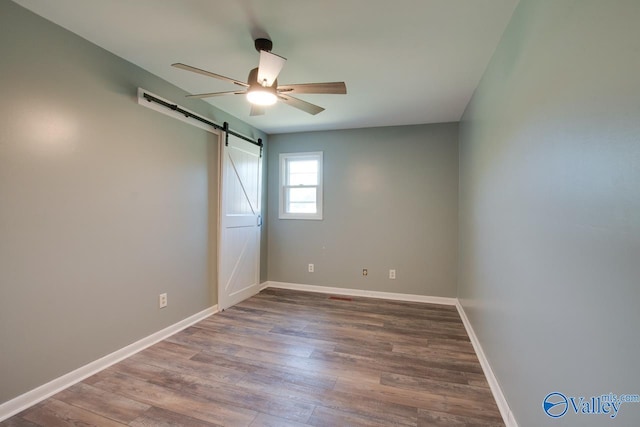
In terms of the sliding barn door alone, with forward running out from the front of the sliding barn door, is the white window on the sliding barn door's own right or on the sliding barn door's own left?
on the sliding barn door's own left

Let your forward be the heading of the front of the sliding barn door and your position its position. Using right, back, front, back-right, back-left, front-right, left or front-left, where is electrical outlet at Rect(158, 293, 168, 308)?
right

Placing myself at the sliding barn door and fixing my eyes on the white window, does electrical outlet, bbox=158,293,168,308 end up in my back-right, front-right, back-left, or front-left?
back-right

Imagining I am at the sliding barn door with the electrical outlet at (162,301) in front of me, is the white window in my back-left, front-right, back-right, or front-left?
back-left

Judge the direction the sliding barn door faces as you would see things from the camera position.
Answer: facing the viewer and to the right of the viewer
